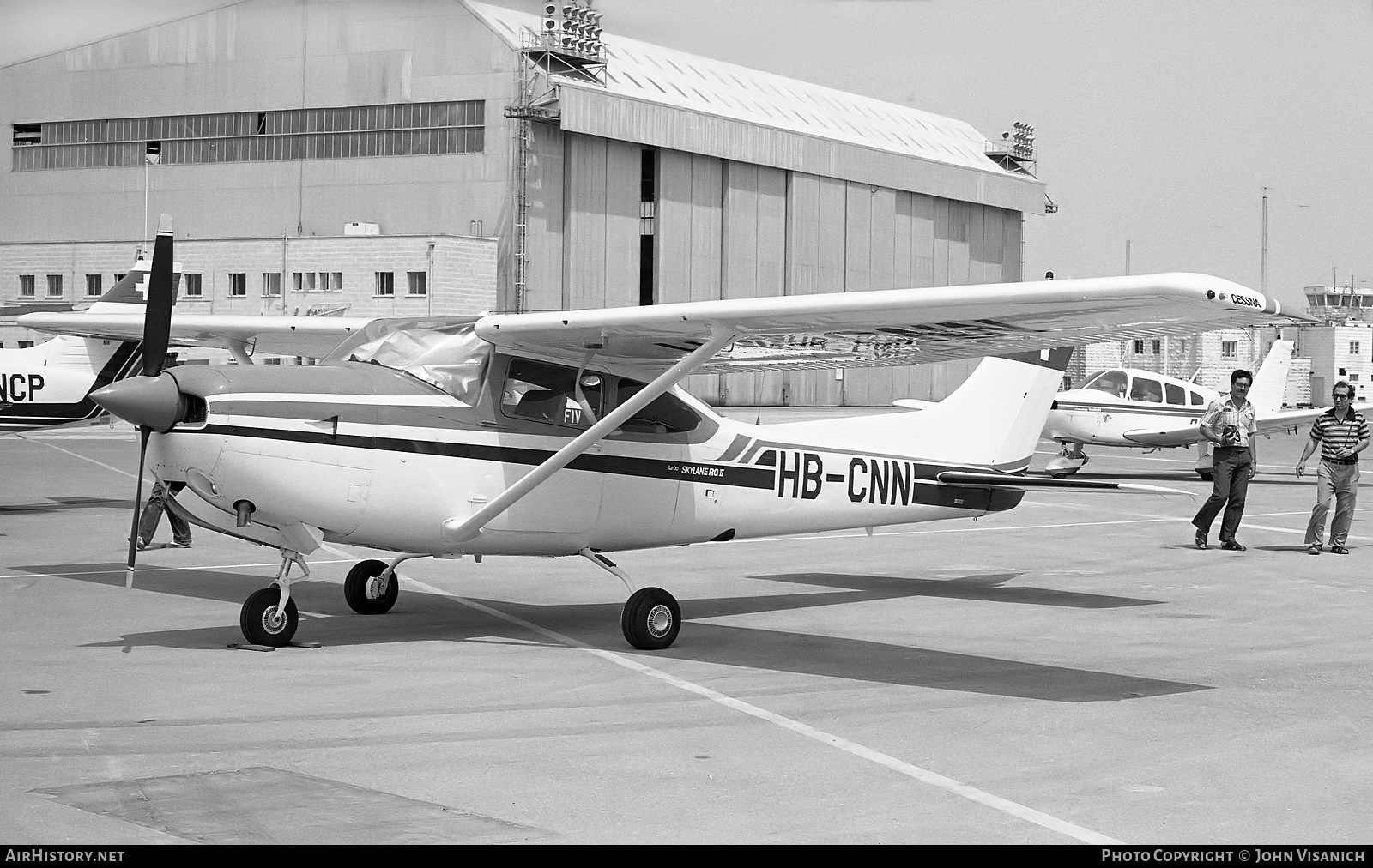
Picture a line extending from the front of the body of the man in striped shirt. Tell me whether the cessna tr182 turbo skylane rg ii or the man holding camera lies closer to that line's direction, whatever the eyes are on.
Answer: the cessna tr182 turbo skylane rg ii

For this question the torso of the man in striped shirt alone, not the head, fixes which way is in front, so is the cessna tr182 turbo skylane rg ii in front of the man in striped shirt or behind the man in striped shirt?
in front

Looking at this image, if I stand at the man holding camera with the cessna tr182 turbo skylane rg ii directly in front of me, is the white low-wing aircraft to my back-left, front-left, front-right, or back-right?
back-right

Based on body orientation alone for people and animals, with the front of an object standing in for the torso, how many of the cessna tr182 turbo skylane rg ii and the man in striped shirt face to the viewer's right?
0

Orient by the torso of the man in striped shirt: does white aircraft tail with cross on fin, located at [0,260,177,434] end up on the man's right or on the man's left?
on the man's right

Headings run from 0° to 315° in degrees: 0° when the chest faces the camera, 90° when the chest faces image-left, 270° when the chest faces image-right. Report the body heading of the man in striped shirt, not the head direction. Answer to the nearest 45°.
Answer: approximately 0°

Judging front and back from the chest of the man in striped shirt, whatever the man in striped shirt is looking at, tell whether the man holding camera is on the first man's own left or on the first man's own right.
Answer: on the first man's own right

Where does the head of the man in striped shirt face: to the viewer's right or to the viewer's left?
to the viewer's left

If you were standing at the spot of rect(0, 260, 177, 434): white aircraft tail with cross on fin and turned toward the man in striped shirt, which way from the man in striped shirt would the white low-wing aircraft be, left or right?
left

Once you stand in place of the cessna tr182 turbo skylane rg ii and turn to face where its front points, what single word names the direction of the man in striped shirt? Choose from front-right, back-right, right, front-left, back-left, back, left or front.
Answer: back
